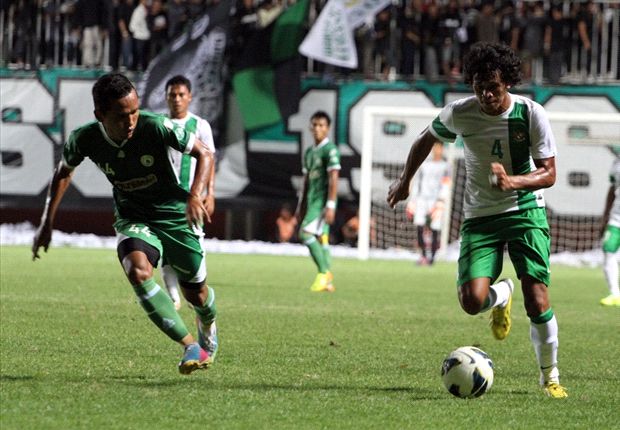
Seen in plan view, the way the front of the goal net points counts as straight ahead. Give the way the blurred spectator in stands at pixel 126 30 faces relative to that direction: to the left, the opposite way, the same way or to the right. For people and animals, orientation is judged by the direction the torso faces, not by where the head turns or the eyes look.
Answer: the same way

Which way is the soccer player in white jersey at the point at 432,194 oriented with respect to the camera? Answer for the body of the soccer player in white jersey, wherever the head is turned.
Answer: toward the camera

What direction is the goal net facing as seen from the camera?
toward the camera

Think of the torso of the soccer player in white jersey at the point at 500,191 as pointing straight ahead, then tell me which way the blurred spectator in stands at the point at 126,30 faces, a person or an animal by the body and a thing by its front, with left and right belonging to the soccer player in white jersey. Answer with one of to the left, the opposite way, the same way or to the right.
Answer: the same way

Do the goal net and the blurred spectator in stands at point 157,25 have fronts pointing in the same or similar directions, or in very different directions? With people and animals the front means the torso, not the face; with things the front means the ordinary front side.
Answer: same or similar directions

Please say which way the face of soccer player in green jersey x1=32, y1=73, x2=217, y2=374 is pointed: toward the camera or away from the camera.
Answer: toward the camera

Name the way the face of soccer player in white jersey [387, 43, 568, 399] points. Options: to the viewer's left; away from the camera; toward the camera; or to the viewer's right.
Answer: toward the camera

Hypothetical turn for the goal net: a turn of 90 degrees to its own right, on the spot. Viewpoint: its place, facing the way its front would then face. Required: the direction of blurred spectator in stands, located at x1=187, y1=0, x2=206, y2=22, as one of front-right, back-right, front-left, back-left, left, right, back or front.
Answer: front

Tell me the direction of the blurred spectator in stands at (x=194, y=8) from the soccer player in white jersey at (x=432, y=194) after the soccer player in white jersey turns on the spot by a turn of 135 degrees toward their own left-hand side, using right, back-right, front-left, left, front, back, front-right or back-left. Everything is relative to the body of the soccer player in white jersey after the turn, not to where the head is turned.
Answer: left

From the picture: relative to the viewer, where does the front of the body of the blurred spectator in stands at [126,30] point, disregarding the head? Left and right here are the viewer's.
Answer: facing the viewer

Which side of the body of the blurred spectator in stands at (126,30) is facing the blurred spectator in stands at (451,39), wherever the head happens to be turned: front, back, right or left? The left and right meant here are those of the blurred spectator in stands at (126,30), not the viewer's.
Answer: left

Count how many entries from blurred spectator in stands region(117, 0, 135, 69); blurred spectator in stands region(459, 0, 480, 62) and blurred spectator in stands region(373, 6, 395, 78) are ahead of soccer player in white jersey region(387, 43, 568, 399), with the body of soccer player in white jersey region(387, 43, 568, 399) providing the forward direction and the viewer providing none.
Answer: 0

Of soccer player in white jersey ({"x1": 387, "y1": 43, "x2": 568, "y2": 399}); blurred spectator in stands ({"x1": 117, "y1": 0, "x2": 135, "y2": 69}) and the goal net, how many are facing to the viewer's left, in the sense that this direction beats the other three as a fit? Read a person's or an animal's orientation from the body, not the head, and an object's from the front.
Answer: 0

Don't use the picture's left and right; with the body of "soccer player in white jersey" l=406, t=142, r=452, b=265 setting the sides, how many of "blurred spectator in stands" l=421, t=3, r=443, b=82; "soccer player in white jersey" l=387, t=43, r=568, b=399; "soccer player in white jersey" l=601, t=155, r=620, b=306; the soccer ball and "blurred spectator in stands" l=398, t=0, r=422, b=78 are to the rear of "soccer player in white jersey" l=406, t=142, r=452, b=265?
2

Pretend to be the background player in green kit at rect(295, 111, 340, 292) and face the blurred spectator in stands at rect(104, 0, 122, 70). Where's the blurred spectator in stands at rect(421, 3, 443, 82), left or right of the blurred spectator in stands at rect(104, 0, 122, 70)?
right
